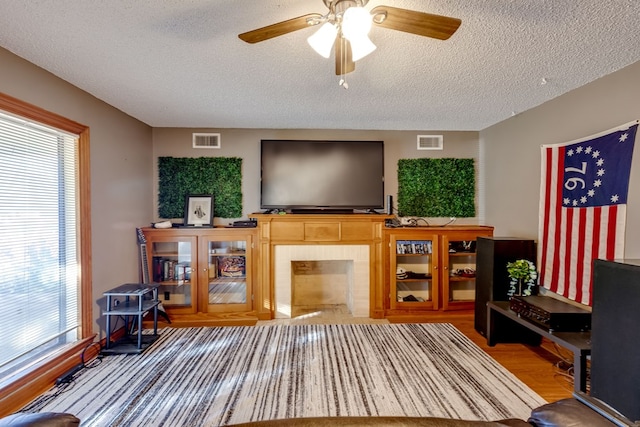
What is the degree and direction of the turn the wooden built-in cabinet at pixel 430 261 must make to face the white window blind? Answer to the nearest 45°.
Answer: approximately 45° to its right

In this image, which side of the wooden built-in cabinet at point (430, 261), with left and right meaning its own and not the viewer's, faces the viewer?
front

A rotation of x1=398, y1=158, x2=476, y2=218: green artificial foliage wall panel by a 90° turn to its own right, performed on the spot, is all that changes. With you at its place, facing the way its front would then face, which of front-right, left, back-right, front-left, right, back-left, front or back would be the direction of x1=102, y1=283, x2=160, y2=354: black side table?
front-left

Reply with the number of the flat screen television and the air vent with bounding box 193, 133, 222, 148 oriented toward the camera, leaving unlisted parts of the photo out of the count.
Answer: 2

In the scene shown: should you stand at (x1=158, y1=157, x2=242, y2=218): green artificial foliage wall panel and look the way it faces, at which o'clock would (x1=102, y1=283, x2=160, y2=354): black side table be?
The black side table is roughly at 1 o'clock from the green artificial foliage wall panel.

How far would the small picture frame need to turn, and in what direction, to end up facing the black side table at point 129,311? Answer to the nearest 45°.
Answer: approximately 45° to its right

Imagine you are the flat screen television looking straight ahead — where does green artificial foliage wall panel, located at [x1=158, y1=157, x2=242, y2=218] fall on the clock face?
The green artificial foliage wall panel is roughly at 3 o'clock from the flat screen television.

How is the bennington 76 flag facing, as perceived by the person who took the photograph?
facing the viewer and to the left of the viewer

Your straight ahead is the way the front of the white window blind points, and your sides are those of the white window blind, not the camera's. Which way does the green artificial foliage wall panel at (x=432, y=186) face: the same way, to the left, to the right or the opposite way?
to the right

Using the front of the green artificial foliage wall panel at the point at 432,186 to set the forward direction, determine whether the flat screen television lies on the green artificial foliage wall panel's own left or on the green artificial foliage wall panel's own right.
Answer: on the green artificial foliage wall panel's own right

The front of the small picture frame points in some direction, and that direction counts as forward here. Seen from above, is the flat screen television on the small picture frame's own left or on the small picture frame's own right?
on the small picture frame's own left

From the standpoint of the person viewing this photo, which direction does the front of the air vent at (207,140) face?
facing the viewer

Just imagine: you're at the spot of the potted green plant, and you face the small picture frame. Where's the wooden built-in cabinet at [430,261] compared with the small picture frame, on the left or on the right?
right

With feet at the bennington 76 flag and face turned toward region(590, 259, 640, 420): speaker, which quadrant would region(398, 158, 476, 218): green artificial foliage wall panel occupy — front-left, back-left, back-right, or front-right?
back-right

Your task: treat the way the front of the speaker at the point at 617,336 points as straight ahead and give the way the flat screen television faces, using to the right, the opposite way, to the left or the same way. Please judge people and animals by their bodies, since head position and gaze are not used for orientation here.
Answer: to the left

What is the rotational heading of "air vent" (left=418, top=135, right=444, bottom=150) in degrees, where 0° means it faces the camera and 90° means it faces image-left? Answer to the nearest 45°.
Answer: approximately 0°

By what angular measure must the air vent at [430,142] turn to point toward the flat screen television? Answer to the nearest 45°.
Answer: approximately 45° to its right
